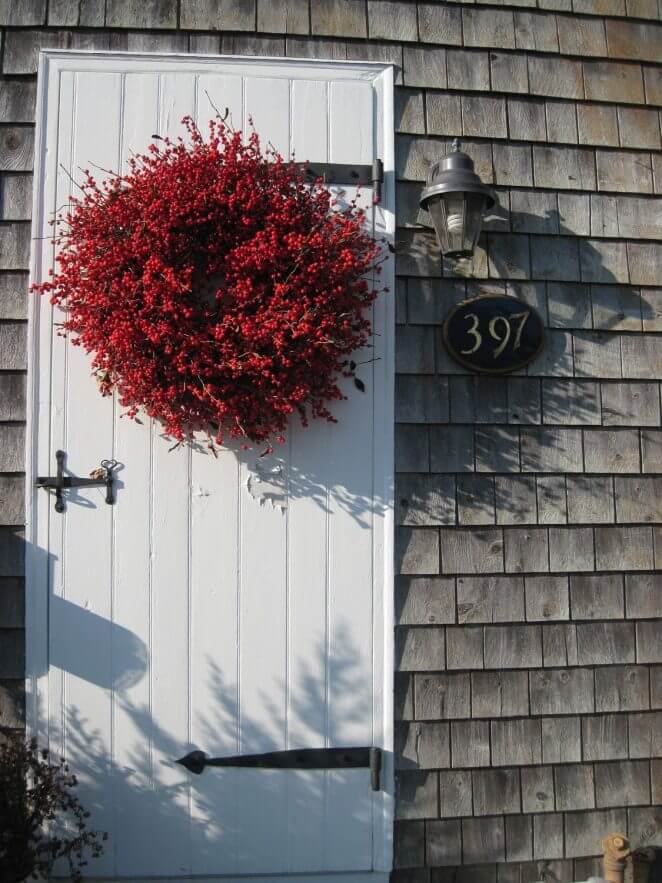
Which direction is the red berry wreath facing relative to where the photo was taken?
toward the camera

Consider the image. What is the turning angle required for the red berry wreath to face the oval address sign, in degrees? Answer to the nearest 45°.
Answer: approximately 90° to its left

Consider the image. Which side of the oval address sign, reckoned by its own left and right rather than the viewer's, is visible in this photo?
front

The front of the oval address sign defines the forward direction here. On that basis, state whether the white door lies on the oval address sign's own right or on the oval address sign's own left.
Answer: on the oval address sign's own right

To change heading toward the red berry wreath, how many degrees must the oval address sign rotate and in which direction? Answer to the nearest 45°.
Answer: approximately 45° to its right

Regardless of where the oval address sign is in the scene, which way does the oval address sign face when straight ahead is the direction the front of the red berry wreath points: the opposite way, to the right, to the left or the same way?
the same way

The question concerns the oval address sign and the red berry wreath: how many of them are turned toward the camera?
2
